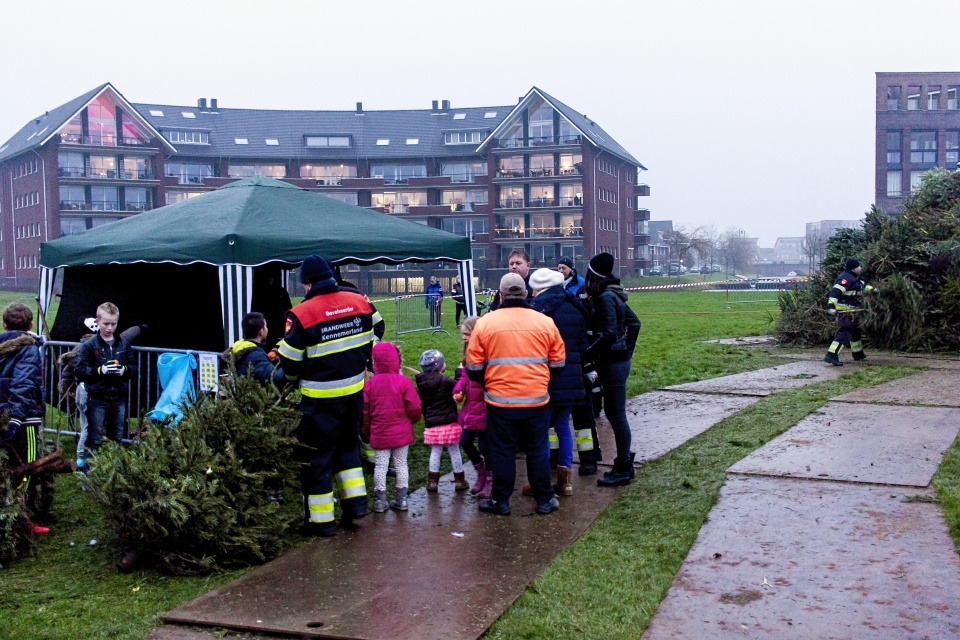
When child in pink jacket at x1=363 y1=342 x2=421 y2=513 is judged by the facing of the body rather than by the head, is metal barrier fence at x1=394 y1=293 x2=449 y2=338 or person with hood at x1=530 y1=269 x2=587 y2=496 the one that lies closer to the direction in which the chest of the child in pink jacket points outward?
the metal barrier fence

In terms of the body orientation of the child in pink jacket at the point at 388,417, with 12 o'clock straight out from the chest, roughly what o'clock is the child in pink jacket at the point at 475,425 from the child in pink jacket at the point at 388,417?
the child in pink jacket at the point at 475,425 is roughly at 2 o'clock from the child in pink jacket at the point at 388,417.

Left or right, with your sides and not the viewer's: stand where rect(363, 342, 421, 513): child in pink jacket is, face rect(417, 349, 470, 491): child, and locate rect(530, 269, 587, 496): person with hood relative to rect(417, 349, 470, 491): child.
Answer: right

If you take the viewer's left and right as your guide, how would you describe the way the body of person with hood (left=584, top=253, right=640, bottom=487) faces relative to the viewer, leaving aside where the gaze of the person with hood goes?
facing to the left of the viewer

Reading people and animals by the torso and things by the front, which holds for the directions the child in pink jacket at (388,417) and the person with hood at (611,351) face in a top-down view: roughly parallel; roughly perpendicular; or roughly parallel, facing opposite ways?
roughly perpendicular

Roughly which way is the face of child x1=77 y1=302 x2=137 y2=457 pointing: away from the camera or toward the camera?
toward the camera

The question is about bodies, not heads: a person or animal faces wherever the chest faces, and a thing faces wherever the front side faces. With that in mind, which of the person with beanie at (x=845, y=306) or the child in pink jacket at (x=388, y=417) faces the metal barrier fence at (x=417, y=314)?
the child in pink jacket

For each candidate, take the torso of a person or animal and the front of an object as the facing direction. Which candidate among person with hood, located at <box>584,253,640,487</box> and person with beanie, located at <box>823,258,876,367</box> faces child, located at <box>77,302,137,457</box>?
person with hood, located at <box>584,253,640,487</box>

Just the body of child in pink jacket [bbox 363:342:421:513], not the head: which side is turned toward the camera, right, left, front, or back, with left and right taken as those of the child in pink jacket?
back

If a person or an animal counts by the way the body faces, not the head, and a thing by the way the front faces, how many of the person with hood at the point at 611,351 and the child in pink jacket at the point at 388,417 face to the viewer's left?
1
